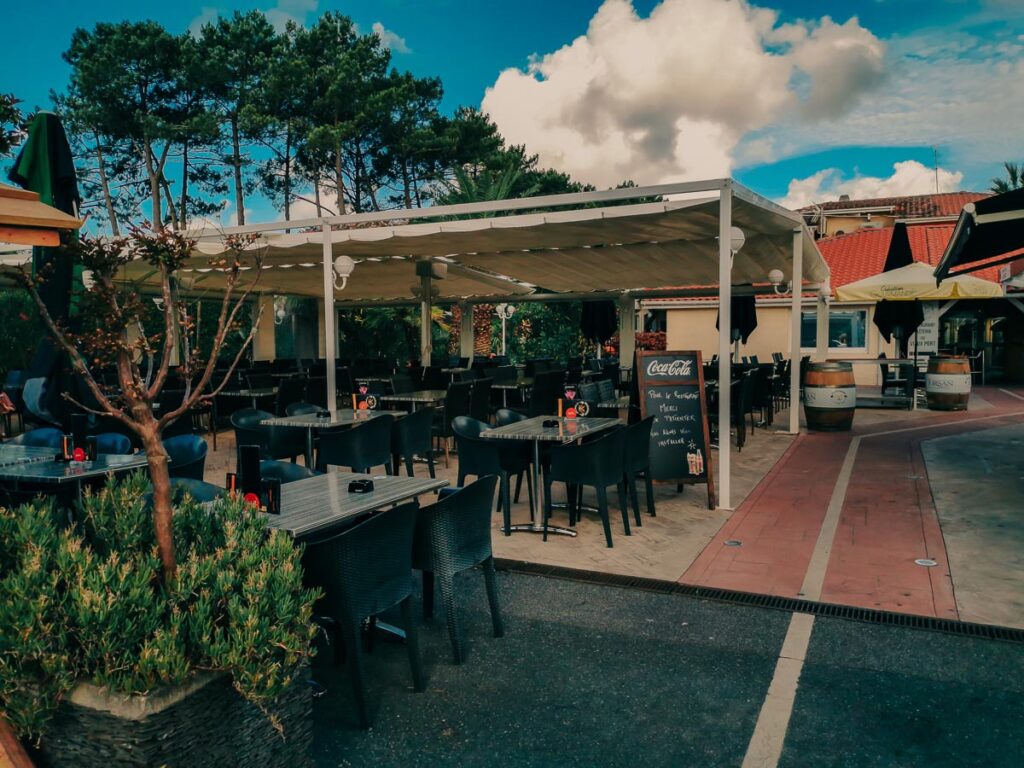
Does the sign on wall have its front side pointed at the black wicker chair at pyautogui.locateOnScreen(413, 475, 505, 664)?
yes

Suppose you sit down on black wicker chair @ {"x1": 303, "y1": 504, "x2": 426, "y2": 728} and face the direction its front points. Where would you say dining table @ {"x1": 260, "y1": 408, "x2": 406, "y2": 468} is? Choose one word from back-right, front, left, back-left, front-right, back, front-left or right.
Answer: front-right

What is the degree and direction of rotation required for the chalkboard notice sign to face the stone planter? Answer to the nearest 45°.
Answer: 0° — it already faces it

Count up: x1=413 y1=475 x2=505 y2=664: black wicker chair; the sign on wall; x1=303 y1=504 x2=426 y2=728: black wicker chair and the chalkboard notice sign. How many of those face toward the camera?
2

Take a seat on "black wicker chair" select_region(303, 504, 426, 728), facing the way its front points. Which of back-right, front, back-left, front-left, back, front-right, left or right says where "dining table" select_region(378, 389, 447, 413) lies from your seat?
front-right

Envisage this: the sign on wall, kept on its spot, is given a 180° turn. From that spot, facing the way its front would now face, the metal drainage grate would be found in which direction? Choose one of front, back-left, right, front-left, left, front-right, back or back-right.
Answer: back

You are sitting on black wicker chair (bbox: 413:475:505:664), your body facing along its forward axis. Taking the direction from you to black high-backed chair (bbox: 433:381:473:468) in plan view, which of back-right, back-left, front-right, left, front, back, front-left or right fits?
front-right

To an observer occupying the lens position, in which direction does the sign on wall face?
facing the viewer

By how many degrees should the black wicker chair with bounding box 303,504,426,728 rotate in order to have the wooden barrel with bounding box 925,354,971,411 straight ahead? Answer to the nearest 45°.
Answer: approximately 90° to its right

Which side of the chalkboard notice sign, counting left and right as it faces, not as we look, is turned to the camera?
front

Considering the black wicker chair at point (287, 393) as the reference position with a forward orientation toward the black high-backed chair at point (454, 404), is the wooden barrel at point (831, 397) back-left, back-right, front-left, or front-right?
front-left

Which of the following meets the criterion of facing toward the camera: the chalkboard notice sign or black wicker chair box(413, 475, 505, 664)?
the chalkboard notice sign

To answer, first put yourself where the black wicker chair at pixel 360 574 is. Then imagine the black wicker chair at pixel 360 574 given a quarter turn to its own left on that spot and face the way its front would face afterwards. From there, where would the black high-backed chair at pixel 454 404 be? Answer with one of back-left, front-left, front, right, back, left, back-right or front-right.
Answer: back-right

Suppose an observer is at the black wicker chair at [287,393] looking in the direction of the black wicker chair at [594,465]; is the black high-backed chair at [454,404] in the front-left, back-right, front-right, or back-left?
front-left

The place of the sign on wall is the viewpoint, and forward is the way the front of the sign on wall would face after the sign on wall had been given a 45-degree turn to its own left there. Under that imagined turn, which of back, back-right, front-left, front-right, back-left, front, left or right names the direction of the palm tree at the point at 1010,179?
back-left

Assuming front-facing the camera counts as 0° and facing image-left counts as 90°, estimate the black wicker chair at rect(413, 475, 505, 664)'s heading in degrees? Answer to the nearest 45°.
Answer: approximately 135°

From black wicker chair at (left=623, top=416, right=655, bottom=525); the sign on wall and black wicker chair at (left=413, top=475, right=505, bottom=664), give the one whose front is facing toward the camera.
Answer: the sign on wall
